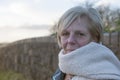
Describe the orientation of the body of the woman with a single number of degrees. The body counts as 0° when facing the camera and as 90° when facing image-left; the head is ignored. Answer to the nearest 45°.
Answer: approximately 45°
